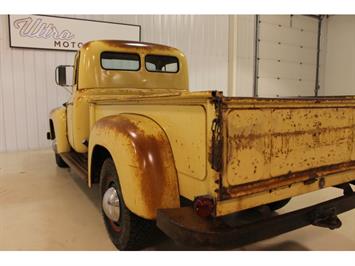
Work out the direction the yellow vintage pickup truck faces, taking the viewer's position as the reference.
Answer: facing away from the viewer and to the left of the viewer

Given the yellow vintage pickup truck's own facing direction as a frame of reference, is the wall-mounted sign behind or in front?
in front
